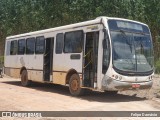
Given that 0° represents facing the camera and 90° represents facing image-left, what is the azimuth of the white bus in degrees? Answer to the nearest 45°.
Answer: approximately 315°
